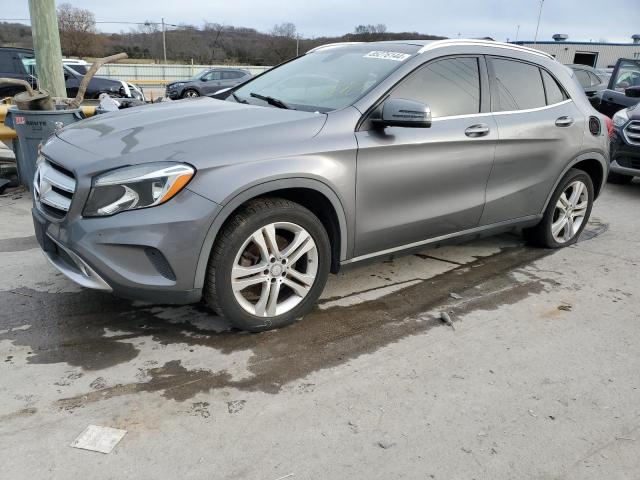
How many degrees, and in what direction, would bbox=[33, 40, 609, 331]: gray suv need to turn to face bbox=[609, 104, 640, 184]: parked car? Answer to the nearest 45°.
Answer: approximately 180°

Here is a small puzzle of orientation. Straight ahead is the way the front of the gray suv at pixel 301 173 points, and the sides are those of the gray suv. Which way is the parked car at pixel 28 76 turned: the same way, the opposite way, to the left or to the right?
the opposite way

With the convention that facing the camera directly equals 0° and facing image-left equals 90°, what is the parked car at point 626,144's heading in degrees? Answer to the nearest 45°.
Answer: approximately 45°

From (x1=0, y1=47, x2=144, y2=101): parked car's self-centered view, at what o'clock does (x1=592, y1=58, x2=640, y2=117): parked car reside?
(x1=592, y1=58, x2=640, y2=117): parked car is roughly at 1 o'clock from (x1=0, y1=47, x2=144, y2=101): parked car.

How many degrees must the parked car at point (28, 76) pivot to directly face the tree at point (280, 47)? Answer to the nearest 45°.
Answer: approximately 45° to its left

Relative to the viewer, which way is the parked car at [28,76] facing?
to the viewer's right

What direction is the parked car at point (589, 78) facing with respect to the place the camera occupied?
facing the viewer and to the left of the viewer

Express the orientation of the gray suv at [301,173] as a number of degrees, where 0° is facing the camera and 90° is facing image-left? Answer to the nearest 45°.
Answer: approximately 45°

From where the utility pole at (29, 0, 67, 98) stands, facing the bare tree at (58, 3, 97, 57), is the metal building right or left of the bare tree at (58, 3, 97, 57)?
right

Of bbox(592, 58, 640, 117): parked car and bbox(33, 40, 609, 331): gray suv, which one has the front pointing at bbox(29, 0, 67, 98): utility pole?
the parked car

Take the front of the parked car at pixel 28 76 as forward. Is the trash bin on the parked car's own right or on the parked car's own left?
on the parked car's own right

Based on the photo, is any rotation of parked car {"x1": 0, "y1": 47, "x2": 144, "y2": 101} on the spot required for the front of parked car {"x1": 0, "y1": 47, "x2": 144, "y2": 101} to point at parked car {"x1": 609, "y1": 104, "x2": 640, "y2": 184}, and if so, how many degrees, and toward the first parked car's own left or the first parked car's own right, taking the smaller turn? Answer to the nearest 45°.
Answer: approximately 45° to the first parked car's own right
